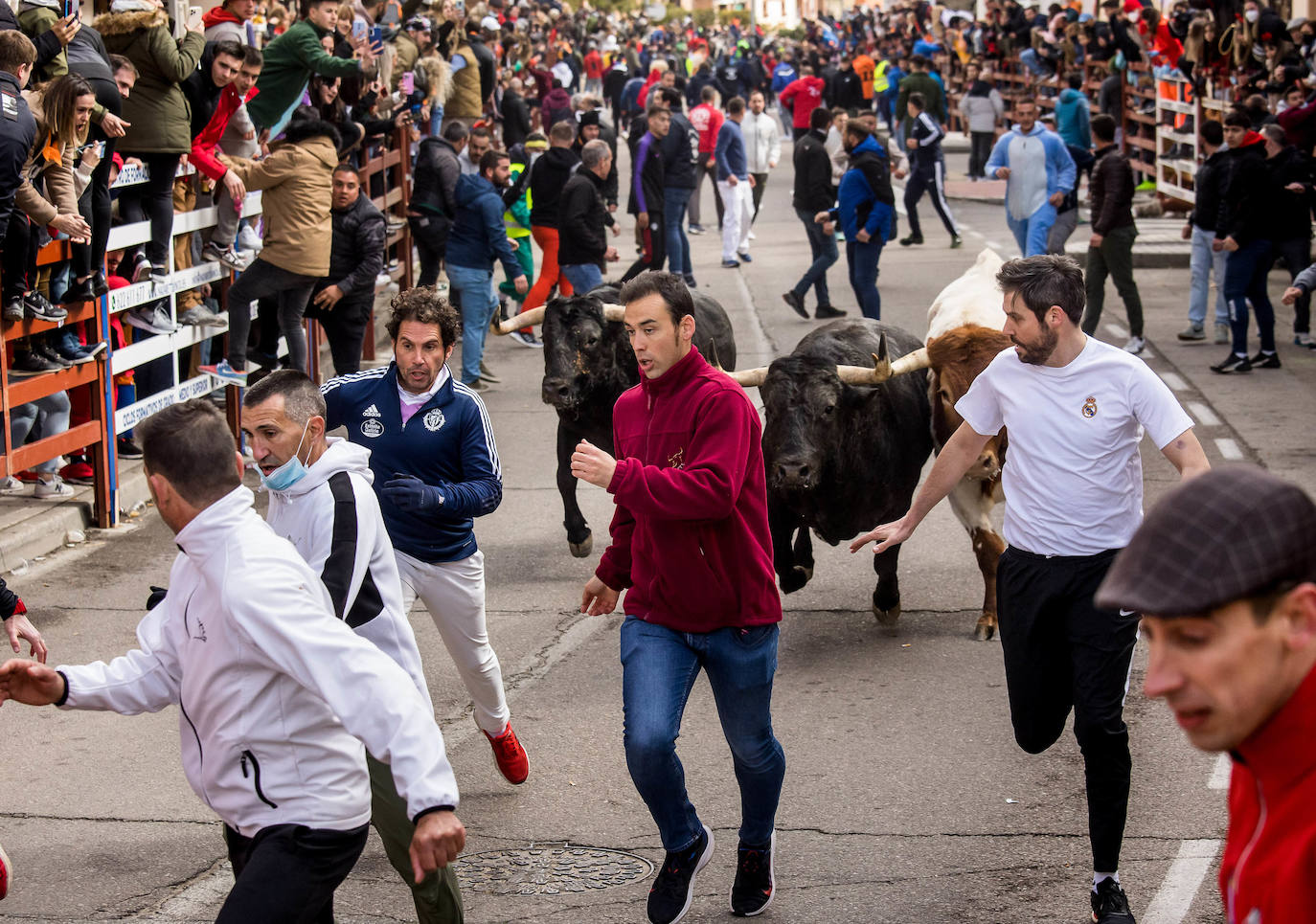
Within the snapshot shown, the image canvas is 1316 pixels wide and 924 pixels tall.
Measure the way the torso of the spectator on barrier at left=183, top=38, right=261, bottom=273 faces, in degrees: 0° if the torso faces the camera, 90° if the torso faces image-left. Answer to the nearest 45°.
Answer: approximately 315°

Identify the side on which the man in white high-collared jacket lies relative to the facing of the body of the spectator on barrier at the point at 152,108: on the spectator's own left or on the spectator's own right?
on the spectator's own right

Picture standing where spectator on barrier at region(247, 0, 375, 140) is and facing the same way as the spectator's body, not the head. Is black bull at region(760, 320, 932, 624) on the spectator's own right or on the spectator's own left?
on the spectator's own right

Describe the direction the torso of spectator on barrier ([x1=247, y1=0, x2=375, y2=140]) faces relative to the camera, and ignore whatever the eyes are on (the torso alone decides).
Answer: to the viewer's right

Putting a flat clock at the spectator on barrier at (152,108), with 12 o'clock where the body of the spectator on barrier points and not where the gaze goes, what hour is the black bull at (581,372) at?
The black bull is roughly at 3 o'clock from the spectator on barrier.

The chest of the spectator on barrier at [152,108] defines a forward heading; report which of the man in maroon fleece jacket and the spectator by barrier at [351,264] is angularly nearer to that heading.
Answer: the spectator by barrier

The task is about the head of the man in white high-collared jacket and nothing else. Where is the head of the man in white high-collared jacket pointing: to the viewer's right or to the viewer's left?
to the viewer's left
